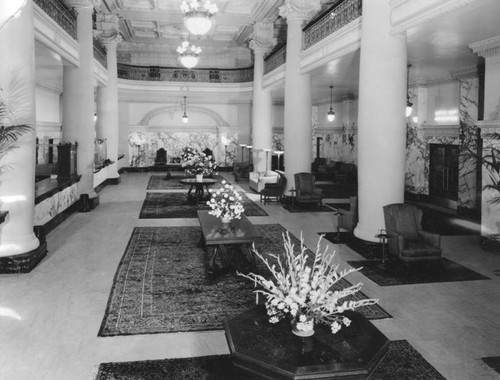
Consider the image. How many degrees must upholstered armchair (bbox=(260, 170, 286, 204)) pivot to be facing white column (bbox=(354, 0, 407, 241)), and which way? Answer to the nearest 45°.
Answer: approximately 90° to its left

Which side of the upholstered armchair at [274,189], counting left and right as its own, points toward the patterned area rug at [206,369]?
left

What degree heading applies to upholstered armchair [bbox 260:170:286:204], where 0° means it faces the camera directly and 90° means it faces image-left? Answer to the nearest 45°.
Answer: approximately 90°

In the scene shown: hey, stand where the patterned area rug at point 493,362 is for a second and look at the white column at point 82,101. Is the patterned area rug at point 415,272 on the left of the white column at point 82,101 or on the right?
right
